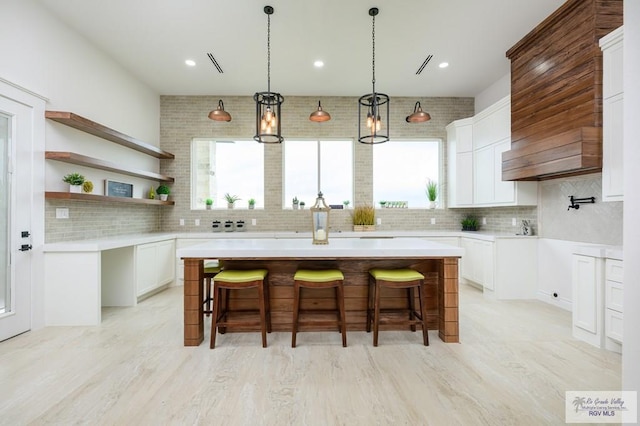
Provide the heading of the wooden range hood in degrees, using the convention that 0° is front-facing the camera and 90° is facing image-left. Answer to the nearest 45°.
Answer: approximately 45°

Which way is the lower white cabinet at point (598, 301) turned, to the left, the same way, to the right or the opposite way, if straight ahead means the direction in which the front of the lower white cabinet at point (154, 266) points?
the opposite way

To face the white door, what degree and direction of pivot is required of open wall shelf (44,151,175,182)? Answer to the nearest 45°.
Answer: approximately 90° to its right

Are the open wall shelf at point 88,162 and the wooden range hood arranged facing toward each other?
yes

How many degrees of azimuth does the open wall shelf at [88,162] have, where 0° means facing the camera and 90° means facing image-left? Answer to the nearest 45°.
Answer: approximately 315°

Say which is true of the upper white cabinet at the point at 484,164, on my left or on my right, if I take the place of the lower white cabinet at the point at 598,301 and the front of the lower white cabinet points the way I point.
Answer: on my right

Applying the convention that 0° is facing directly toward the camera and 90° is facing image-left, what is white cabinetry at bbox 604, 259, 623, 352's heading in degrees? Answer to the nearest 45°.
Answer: approximately 45°

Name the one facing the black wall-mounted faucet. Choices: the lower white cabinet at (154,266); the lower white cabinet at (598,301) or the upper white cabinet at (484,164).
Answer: the lower white cabinet at (154,266)
